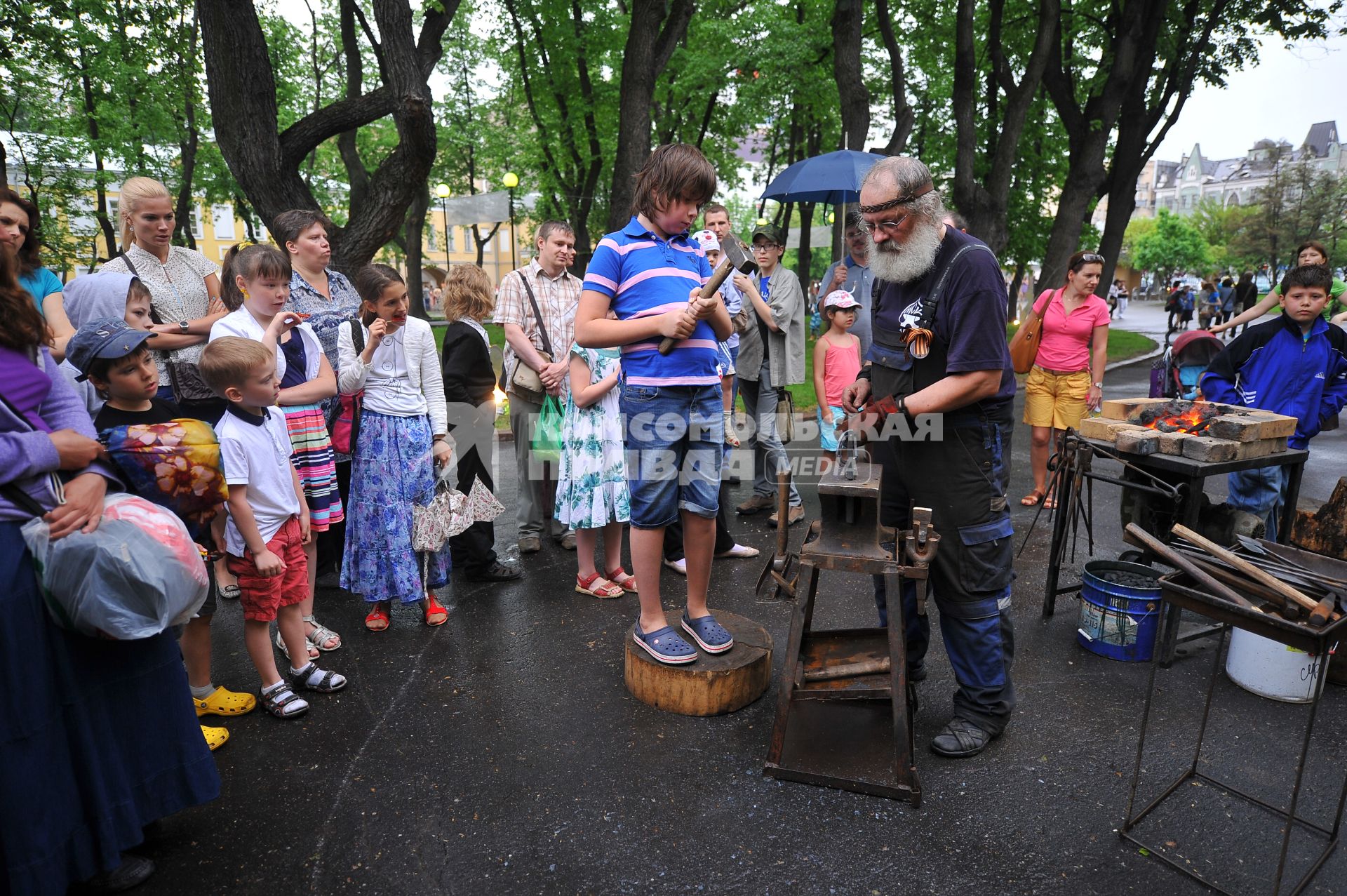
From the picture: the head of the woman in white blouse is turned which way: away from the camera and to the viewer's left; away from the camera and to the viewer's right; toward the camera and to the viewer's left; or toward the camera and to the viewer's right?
toward the camera and to the viewer's right

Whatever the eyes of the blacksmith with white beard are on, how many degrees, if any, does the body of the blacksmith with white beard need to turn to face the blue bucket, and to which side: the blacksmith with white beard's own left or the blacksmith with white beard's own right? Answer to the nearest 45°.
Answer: approximately 180°

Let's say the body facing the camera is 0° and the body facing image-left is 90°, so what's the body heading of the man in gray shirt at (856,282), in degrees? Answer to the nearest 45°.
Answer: approximately 0°

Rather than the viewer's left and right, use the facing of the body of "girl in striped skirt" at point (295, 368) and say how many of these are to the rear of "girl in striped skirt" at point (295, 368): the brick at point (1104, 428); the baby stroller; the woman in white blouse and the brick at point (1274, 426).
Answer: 1

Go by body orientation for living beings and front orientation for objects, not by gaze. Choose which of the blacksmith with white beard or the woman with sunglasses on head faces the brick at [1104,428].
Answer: the woman with sunglasses on head

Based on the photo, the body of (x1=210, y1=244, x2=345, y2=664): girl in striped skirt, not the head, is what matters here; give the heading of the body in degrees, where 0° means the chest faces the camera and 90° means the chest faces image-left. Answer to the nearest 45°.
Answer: approximately 315°

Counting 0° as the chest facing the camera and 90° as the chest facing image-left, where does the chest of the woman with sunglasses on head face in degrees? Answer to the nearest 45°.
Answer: approximately 0°

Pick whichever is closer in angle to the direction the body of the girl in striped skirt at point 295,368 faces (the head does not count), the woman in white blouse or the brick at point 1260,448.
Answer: the brick
